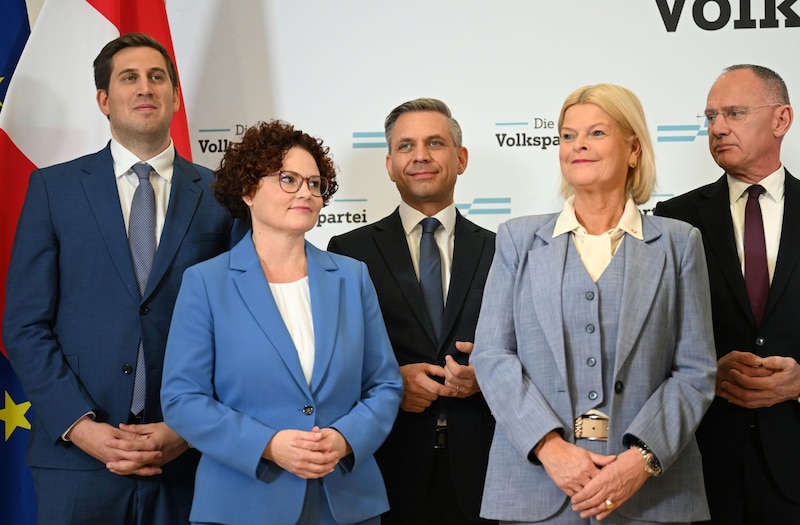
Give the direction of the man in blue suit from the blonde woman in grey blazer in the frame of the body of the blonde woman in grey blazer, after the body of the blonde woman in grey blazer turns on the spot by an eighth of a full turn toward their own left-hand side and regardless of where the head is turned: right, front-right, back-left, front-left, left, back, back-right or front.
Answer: back-right

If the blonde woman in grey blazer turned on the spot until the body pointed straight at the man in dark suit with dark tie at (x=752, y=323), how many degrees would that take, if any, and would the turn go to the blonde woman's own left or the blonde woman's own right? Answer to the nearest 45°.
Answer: approximately 135° to the blonde woman's own left

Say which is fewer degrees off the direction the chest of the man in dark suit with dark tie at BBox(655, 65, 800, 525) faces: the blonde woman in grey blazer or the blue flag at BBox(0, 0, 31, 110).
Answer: the blonde woman in grey blazer

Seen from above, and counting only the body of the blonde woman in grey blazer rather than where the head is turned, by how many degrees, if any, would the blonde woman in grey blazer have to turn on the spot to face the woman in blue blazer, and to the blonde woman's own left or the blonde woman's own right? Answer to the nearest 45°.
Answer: approximately 90° to the blonde woman's own right

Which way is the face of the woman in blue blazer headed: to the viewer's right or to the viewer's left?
to the viewer's right

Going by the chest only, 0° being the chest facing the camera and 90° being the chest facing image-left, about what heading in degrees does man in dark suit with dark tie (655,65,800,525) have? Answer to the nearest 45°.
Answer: approximately 0°

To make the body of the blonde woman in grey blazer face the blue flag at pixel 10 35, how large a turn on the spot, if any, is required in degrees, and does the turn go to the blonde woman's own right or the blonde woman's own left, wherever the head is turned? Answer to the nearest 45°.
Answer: approximately 90° to the blonde woman's own right

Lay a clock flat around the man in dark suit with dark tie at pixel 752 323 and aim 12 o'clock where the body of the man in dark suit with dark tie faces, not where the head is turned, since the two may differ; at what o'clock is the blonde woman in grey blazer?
The blonde woman in grey blazer is roughly at 1 o'clock from the man in dark suit with dark tie.

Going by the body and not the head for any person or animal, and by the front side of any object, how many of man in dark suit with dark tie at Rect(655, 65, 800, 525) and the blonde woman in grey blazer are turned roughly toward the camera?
2

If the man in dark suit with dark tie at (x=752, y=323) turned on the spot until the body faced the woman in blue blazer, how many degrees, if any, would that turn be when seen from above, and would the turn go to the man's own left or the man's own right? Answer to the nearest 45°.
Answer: approximately 45° to the man's own right

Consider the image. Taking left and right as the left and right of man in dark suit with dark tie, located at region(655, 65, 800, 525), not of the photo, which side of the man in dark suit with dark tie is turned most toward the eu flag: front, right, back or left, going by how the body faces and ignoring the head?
right

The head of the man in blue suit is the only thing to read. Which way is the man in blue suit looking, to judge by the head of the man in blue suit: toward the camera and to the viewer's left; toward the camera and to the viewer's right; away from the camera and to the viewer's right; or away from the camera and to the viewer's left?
toward the camera and to the viewer's right

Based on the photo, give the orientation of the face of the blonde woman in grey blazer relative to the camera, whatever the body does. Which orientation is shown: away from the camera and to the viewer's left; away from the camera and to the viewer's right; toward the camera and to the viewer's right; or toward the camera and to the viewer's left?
toward the camera and to the viewer's left
